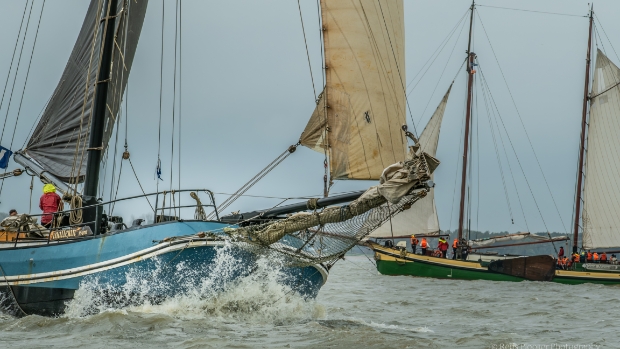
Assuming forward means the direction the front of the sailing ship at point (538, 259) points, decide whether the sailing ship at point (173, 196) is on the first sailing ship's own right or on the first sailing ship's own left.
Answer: on the first sailing ship's own left

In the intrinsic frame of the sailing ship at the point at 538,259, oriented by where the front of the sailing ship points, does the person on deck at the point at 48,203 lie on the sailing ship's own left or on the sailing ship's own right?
on the sailing ship's own left

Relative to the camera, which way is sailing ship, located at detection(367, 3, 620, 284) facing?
to the viewer's left

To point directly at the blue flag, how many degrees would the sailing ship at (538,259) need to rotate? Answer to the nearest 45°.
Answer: approximately 45° to its left
